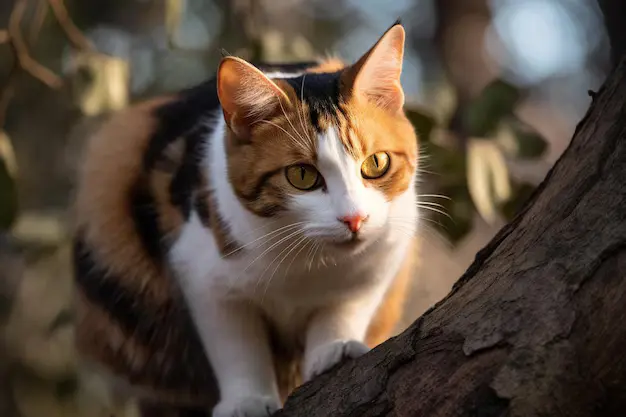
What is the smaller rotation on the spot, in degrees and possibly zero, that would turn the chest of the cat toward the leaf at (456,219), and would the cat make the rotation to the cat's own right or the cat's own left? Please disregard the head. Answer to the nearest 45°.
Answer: approximately 90° to the cat's own left

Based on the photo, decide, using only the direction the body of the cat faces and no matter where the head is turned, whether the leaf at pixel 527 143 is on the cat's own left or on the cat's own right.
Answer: on the cat's own left

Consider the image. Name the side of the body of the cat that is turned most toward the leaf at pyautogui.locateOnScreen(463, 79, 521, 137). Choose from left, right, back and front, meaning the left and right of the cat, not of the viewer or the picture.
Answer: left

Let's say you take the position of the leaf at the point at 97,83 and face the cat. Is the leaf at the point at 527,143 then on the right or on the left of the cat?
left

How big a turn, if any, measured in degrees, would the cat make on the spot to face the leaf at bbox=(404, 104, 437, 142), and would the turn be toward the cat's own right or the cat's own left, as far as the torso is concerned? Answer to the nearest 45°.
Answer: approximately 90° to the cat's own left

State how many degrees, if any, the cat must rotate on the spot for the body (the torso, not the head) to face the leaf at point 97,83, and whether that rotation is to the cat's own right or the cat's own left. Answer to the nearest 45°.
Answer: approximately 180°

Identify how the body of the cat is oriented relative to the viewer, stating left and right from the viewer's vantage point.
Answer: facing the viewer and to the right of the viewer

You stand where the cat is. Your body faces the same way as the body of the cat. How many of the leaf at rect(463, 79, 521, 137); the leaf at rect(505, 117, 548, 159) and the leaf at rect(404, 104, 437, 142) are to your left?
3

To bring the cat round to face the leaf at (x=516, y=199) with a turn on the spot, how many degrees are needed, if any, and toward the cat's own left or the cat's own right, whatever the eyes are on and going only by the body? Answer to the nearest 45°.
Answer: approximately 90° to the cat's own left
